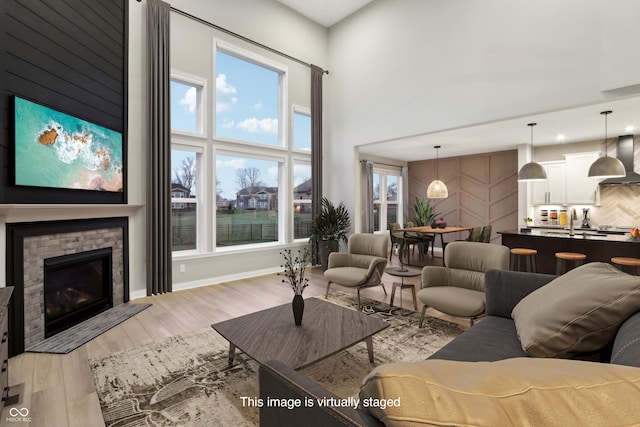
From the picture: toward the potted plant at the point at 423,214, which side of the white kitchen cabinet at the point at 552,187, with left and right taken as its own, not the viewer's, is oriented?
right

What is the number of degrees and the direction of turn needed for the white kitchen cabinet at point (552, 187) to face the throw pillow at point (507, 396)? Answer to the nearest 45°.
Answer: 0° — it already faces it

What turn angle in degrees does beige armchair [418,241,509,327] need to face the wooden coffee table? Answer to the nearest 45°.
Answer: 0° — it already faces it

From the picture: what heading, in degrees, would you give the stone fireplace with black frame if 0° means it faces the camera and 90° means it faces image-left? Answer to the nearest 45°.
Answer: approximately 315°

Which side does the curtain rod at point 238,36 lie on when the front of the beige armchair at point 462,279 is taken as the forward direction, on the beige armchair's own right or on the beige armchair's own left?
on the beige armchair's own right

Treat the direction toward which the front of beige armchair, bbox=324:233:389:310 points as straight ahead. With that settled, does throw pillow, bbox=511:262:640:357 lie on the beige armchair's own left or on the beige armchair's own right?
on the beige armchair's own left

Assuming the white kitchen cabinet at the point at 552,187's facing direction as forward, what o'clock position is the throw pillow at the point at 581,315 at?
The throw pillow is roughly at 12 o'clock from the white kitchen cabinet.

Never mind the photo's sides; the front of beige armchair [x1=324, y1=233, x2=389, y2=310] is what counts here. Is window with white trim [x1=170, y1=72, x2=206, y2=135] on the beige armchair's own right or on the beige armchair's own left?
on the beige armchair's own right

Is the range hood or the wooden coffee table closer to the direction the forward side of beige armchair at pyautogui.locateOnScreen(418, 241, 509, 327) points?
the wooden coffee table

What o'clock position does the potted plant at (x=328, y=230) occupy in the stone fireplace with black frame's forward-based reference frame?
The potted plant is roughly at 10 o'clock from the stone fireplace with black frame.

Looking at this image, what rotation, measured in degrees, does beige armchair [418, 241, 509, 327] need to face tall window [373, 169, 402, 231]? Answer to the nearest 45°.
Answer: approximately 135° to its right

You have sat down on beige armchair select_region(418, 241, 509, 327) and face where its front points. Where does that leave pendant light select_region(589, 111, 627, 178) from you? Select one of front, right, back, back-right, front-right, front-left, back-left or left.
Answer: back

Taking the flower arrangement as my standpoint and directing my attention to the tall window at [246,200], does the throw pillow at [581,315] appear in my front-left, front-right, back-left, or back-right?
back-right

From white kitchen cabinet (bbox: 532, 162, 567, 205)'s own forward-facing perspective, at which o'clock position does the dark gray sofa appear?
The dark gray sofa is roughly at 12 o'clock from the white kitchen cabinet.

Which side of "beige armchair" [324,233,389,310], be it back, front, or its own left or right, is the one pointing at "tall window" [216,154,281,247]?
right
